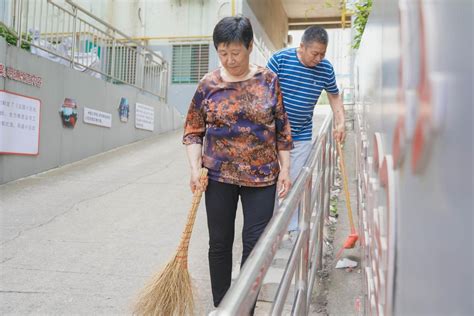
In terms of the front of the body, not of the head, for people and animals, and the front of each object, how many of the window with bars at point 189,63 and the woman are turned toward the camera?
2

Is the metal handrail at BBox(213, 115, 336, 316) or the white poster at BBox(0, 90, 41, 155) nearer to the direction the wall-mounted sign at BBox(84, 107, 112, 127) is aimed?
the metal handrail

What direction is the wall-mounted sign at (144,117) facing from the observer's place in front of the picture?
facing the viewer and to the right of the viewer

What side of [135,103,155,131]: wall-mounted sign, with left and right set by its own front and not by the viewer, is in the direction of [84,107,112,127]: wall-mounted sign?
right

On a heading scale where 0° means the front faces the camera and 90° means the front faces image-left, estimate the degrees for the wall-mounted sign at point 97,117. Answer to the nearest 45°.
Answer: approximately 315°

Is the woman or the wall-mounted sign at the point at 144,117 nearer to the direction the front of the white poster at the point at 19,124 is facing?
the woman

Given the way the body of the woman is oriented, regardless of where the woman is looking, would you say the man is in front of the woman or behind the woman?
behind

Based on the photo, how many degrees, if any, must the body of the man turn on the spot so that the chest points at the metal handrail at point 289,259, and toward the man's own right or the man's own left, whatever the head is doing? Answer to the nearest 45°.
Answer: approximately 45° to the man's own right

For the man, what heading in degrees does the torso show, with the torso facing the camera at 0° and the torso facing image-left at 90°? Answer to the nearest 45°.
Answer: approximately 315°

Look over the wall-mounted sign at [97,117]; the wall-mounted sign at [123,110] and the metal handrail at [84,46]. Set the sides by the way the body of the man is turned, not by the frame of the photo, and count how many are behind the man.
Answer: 3

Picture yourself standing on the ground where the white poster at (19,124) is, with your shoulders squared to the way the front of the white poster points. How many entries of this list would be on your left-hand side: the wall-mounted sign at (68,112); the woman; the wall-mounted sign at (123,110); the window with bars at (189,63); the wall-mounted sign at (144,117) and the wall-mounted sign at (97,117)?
5
